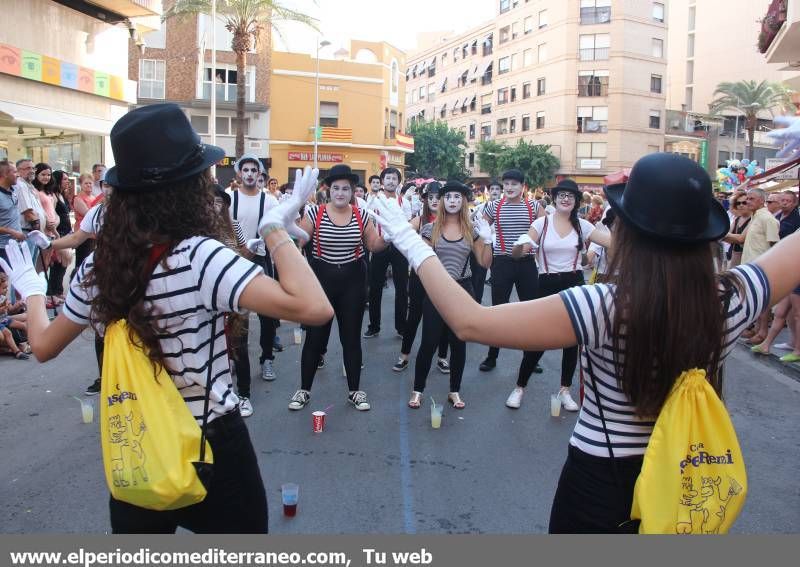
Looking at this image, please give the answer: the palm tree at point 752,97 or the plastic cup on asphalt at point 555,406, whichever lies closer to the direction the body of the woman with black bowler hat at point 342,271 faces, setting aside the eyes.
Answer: the plastic cup on asphalt

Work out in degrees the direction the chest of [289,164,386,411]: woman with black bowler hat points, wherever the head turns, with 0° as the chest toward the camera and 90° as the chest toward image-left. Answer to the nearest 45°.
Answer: approximately 0°

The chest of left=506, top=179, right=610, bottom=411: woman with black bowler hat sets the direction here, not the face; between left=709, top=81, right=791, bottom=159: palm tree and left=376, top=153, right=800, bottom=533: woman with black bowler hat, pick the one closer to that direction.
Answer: the woman with black bowler hat

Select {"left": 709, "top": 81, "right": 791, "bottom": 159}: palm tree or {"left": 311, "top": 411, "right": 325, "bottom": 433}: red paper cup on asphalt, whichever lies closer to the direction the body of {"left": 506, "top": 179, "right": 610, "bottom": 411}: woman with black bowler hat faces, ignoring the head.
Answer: the red paper cup on asphalt

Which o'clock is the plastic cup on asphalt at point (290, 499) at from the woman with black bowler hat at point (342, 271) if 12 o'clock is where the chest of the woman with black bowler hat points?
The plastic cup on asphalt is roughly at 12 o'clock from the woman with black bowler hat.

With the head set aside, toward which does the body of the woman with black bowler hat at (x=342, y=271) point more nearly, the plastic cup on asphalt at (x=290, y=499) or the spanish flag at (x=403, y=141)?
the plastic cup on asphalt

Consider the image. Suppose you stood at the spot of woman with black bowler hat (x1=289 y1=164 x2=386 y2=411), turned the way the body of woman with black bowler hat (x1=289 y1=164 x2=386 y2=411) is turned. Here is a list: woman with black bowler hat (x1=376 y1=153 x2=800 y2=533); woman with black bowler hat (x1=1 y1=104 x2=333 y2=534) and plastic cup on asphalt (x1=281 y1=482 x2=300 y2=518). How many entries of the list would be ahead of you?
3

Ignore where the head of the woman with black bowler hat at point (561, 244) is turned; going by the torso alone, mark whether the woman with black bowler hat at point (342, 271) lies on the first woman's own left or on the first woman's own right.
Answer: on the first woman's own right

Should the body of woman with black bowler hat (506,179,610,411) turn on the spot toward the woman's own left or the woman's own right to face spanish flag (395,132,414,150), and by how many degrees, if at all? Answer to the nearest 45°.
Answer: approximately 180°

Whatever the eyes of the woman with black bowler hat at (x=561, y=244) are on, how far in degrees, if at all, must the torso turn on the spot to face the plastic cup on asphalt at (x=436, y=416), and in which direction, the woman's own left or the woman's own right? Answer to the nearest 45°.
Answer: approximately 45° to the woman's own right

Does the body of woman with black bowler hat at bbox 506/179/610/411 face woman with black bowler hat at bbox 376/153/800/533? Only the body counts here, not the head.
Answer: yes

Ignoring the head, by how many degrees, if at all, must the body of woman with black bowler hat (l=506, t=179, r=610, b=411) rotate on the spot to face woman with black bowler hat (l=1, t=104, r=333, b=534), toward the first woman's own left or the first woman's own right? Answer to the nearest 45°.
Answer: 0° — they already face them
